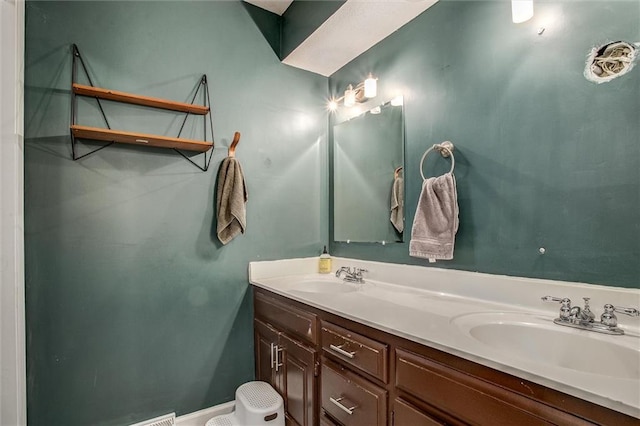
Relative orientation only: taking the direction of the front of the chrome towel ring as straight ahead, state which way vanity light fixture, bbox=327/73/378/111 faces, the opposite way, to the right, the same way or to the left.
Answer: the same way

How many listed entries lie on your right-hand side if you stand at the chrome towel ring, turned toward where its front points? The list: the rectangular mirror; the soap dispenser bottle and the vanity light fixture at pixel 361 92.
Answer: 3

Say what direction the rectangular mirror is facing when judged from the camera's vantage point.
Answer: facing the viewer and to the left of the viewer

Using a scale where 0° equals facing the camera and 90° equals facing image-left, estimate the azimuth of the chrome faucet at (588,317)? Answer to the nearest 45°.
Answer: approximately 45°

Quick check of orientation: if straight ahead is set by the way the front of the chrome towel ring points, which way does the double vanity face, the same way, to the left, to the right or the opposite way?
the same way

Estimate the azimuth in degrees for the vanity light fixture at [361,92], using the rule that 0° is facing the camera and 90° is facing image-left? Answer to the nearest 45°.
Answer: approximately 45°

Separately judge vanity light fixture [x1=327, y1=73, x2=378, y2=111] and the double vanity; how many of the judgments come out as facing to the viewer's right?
0

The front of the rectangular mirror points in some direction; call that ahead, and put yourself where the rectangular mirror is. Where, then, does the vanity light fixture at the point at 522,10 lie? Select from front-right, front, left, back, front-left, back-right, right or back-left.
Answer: left

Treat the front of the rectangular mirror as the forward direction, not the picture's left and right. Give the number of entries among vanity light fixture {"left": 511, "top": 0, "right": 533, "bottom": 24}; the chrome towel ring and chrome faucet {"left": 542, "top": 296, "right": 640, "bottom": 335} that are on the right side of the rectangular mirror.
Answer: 0

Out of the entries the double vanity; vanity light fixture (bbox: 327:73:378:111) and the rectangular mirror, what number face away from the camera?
0

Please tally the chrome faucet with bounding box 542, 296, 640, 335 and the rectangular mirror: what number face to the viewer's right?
0

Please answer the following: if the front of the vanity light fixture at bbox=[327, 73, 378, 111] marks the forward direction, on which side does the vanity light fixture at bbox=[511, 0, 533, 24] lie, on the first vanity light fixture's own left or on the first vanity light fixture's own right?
on the first vanity light fixture's own left

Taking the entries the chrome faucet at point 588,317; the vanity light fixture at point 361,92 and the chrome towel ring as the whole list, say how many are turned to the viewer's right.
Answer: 0

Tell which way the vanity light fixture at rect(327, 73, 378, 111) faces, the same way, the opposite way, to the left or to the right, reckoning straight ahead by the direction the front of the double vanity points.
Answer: the same way

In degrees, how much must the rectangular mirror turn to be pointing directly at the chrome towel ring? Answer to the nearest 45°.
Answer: approximately 90° to its left

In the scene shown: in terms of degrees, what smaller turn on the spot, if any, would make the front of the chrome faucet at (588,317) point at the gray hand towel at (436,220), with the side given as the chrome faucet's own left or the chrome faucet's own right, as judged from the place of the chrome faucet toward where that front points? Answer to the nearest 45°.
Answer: approximately 45° to the chrome faucet's own right

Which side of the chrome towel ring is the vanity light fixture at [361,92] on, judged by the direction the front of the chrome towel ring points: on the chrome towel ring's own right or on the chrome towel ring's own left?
on the chrome towel ring's own right

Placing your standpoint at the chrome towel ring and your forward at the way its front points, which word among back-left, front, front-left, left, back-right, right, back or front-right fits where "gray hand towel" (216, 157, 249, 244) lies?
front-right

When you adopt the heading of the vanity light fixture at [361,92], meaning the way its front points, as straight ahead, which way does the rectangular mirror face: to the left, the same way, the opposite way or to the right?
the same way

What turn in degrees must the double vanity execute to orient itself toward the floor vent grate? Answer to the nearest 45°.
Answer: approximately 45° to its right
